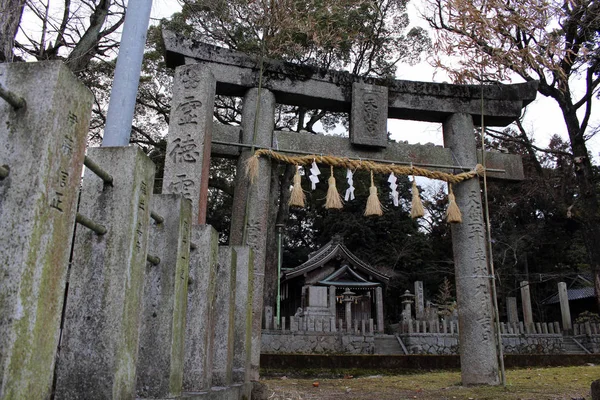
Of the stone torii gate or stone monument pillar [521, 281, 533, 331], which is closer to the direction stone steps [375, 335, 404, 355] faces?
the stone torii gate

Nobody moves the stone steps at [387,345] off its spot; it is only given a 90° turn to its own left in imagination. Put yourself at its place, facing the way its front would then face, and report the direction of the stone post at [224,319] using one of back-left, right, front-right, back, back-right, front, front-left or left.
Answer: right

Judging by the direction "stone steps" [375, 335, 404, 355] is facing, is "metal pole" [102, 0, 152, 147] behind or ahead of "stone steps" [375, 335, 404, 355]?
ahead

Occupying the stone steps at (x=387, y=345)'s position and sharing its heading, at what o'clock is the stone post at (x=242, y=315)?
The stone post is roughly at 12 o'clock from the stone steps.

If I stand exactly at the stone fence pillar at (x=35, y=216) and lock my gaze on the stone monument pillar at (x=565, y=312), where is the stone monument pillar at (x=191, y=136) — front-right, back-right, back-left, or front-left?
front-left

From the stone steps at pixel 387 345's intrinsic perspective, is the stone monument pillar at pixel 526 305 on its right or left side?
on its left

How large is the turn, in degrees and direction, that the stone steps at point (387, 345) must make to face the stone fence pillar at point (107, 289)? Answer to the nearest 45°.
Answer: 0° — it already faces it

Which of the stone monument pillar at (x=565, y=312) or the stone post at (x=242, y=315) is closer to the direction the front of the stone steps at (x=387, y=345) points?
the stone post

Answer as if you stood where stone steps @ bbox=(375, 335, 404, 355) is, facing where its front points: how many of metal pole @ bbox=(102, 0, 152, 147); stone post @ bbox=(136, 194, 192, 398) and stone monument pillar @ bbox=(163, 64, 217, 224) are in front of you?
3

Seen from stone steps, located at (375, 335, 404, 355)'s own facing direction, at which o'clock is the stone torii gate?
The stone torii gate is roughly at 12 o'clock from the stone steps.

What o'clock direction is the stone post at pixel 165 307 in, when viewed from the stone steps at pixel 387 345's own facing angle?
The stone post is roughly at 12 o'clock from the stone steps.

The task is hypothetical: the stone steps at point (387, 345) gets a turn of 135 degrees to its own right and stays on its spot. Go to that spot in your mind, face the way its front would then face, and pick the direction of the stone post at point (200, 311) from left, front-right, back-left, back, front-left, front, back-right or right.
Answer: back-left

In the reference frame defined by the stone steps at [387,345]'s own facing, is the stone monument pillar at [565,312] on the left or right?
on its left

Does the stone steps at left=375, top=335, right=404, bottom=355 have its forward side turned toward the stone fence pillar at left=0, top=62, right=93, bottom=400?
yes

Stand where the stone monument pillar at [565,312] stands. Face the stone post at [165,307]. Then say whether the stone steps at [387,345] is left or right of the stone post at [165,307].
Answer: right

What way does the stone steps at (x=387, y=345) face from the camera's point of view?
toward the camera

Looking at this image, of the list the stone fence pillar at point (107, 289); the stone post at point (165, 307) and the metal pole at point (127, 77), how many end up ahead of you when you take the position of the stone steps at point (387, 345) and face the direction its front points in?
3
